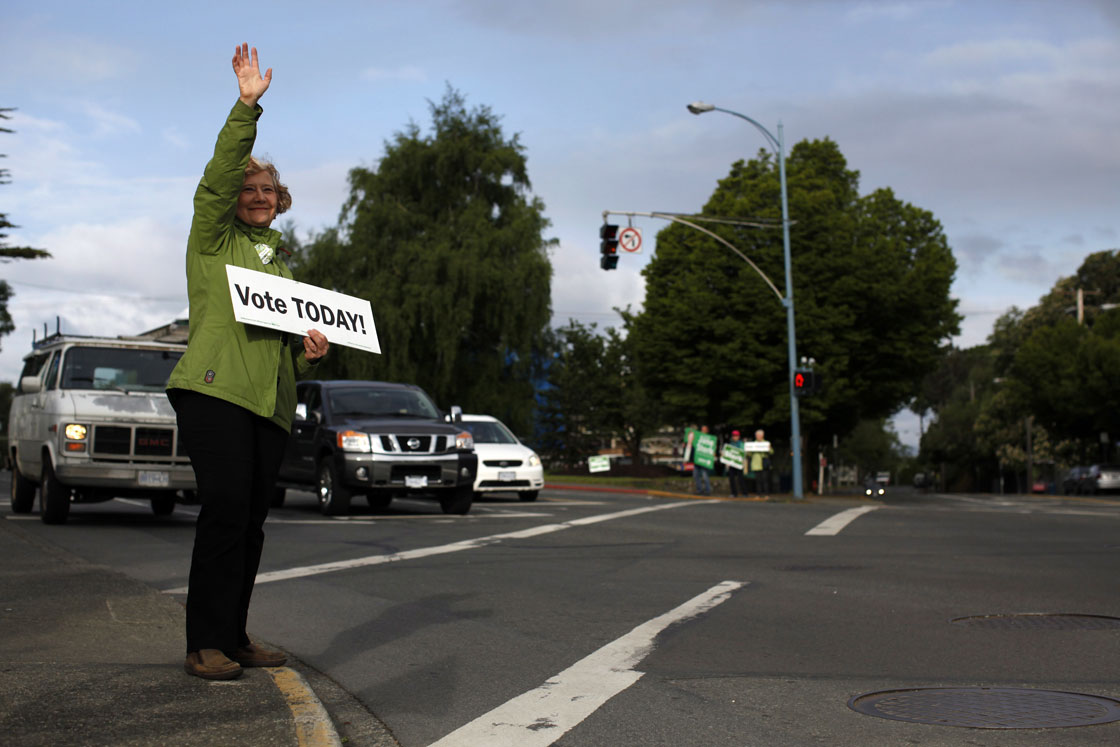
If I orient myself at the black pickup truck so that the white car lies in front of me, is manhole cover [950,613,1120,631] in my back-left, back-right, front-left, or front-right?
back-right

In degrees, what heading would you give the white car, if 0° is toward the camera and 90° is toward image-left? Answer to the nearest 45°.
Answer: approximately 315°

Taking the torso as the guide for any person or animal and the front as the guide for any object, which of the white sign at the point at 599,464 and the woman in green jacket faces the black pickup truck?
the white sign

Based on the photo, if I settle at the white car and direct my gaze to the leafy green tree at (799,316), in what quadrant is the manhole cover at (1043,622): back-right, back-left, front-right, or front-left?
back-right

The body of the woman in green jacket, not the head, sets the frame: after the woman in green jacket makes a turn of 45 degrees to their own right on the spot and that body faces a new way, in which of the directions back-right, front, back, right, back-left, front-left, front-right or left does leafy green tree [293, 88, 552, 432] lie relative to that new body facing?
back

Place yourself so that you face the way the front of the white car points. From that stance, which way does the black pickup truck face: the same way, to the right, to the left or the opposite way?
the same way

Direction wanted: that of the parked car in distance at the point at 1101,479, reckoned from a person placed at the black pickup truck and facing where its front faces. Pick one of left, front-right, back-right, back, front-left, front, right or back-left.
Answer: left

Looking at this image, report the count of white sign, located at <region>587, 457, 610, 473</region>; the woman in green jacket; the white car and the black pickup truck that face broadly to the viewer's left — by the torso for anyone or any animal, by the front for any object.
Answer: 0

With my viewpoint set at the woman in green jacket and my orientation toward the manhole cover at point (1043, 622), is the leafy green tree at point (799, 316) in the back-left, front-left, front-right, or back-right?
front-left

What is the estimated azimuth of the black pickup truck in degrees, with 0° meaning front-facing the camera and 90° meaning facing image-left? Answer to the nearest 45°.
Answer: approximately 315°

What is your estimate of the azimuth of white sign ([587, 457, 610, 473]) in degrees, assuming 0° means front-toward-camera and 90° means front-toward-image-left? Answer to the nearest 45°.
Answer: approximately 0°

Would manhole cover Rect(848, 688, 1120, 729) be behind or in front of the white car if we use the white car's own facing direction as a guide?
in front
